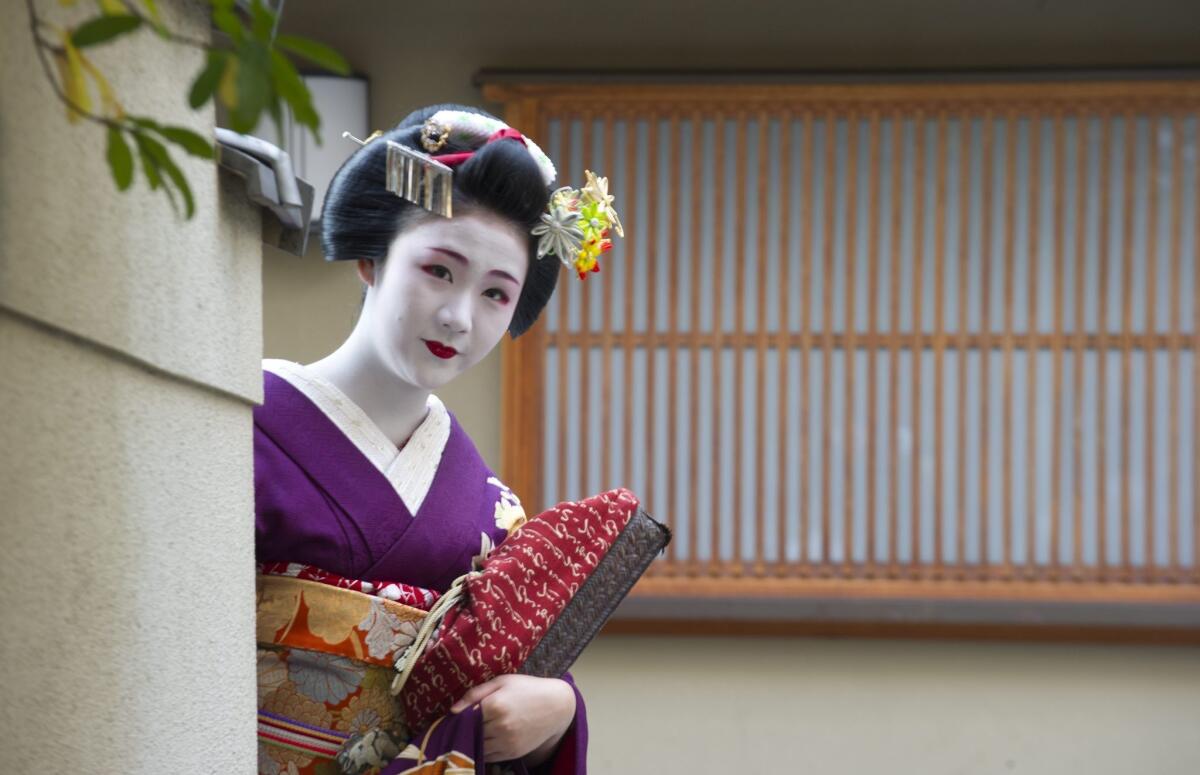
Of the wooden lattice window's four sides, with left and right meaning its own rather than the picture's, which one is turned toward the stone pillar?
front

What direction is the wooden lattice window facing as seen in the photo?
toward the camera

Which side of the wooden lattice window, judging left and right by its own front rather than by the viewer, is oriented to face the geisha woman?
front
